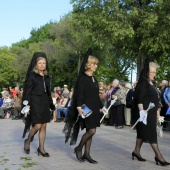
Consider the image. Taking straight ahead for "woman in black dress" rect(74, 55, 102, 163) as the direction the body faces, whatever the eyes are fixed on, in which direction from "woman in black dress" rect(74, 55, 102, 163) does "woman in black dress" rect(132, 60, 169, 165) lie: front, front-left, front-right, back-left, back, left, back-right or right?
front-left

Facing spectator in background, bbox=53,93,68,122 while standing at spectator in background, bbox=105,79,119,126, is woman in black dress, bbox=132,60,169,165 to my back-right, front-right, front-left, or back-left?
back-left

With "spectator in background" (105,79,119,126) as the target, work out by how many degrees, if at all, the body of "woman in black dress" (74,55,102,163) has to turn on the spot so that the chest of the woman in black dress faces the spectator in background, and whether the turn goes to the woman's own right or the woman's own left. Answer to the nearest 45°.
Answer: approximately 135° to the woman's own left

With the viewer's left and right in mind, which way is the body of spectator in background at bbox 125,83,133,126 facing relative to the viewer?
facing the viewer and to the left of the viewer

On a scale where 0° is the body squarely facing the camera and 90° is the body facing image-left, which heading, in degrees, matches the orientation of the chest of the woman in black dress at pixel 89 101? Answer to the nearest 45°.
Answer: approximately 315°

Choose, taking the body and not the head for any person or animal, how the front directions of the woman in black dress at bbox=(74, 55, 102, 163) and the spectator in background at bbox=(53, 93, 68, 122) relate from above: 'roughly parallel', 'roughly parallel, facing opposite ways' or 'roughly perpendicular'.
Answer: roughly perpendicular

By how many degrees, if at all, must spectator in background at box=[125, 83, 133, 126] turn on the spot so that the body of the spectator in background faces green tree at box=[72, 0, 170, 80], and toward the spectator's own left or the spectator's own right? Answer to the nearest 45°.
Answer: approximately 135° to the spectator's own right
